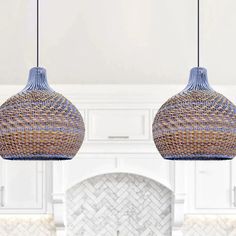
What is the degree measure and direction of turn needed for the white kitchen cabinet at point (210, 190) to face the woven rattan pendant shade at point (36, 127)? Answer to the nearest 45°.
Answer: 0° — it already faces it

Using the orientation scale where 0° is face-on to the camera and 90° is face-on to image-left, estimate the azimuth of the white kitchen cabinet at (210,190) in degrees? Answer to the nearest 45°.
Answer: approximately 0°

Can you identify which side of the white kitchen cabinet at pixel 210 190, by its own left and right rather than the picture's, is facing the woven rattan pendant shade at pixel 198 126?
front
